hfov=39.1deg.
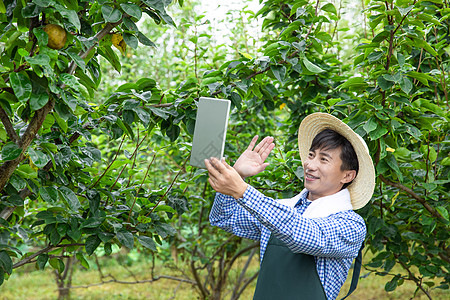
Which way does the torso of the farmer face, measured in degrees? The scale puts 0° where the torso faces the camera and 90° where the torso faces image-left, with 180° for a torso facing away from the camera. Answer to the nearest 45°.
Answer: approximately 45°

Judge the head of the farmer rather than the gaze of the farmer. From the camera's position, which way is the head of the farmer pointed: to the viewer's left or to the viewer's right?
to the viewer's left
